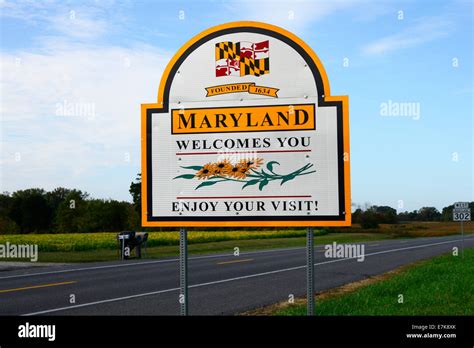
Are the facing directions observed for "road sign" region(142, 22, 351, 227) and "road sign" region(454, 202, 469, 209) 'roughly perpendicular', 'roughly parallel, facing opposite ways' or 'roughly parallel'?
roughly parallel

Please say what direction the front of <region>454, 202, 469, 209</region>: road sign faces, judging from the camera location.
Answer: facing the viewer

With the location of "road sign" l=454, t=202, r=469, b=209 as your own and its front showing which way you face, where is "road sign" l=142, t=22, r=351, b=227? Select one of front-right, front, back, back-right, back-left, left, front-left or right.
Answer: front

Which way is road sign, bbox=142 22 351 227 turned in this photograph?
toward the camera

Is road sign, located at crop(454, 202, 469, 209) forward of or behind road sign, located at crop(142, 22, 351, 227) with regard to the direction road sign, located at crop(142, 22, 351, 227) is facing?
behind

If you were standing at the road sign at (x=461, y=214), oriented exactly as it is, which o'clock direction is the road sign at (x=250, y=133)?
the road sign at (x=250, y=133) is roughly at 12 o'clock from the road sign at (x=461, y=214).

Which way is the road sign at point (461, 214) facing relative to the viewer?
toward the camera

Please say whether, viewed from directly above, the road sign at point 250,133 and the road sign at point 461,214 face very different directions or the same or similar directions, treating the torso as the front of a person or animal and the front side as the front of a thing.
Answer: same or similar directions
